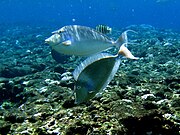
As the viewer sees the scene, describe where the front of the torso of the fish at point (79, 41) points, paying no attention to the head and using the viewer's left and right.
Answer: facing to the left of the viewer
